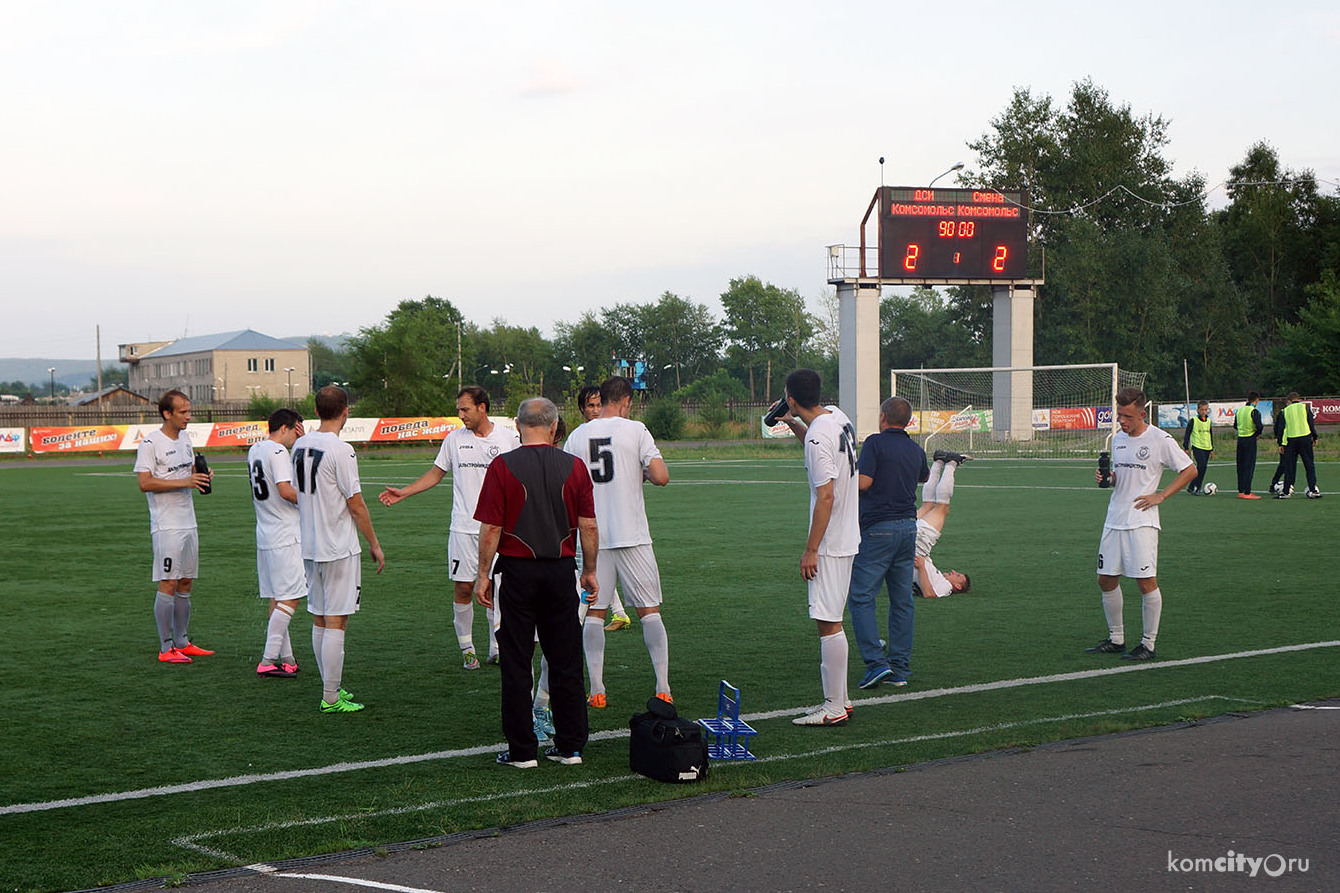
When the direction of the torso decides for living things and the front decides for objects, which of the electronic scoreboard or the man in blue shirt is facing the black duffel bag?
the electronic scoreboard

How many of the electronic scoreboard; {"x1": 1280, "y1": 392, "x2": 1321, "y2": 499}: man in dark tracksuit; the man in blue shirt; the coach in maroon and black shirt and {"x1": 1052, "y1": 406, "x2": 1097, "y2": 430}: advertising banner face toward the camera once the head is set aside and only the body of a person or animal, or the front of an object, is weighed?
2

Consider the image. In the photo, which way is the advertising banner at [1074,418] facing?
toward the camera

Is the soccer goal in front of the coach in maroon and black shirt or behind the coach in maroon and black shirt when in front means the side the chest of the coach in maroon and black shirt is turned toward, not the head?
in front

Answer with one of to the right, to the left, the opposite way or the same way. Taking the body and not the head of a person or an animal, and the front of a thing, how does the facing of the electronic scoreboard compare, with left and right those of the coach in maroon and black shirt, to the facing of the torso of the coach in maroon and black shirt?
the opposite way

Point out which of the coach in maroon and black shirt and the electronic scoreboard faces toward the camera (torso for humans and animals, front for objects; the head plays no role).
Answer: the electronic scoreboard

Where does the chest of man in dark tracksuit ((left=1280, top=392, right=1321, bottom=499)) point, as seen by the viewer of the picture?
away from the camera

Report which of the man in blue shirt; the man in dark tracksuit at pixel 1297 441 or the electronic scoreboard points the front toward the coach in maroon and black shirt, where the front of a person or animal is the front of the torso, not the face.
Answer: the electronic scoreboard

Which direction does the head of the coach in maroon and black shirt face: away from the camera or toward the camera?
away from the camera

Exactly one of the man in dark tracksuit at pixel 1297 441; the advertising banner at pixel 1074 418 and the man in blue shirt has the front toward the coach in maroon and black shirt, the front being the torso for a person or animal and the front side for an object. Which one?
the advertising banner

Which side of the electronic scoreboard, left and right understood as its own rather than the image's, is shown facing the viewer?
front

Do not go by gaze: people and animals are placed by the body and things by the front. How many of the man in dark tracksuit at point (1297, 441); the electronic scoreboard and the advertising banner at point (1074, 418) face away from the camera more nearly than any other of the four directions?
1

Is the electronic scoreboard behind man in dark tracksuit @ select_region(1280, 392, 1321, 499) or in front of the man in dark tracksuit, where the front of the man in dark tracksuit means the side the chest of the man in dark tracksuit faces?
in front

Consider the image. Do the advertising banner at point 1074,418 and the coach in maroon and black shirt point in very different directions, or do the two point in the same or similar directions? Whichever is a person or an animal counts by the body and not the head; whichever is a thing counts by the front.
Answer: very different directions

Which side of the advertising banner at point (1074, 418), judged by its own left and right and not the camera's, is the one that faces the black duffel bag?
front

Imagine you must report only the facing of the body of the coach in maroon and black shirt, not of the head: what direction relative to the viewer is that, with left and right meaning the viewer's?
facing away from the viewer
